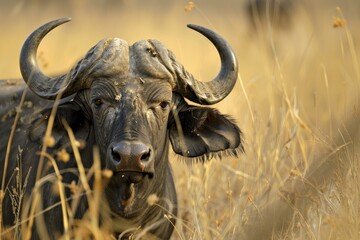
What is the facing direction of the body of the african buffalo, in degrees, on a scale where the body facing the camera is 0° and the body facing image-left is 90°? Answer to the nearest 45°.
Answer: approximately 315°
